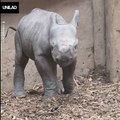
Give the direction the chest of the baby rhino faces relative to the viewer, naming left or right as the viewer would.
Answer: facing the viewer and to the right of the viewer

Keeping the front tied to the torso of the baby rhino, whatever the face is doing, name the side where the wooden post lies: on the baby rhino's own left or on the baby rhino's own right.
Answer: on the baby rhino's own left
